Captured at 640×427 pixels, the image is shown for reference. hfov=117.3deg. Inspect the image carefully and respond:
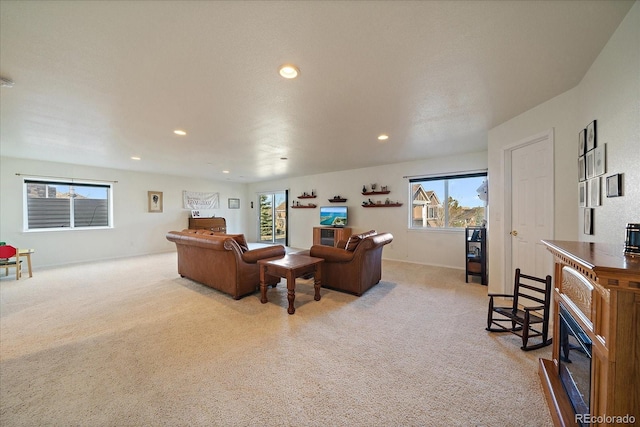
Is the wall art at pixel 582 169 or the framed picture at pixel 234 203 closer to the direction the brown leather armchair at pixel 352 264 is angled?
the framed picture

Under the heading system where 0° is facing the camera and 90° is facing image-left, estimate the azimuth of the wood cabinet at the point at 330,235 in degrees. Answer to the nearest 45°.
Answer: approximately 0°

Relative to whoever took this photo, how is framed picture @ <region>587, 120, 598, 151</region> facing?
facing to the left of the viewer

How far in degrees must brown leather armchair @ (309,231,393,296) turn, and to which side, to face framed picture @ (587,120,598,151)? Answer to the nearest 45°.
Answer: approximately 180°

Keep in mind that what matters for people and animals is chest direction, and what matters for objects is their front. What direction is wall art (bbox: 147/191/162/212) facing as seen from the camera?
toward the camera

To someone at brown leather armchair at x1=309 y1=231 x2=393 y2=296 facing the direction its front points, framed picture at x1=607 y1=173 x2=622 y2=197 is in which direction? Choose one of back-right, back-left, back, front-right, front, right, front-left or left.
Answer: back

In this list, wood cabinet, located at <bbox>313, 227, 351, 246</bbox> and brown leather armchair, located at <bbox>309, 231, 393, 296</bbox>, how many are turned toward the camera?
1

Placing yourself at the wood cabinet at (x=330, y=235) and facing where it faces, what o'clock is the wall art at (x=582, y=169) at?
The wall art is roughly at 11 o'clock from the wood cabinet.

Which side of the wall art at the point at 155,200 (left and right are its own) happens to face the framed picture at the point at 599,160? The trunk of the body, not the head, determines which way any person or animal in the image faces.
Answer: front

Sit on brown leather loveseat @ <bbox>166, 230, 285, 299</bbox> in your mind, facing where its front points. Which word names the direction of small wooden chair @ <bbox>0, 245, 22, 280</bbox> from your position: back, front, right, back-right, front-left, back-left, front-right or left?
left

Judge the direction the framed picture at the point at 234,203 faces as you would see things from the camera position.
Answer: facing the viewer

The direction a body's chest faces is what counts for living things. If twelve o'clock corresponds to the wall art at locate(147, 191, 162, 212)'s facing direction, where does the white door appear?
The white door is roughly at 11 o'clock from the wall art.

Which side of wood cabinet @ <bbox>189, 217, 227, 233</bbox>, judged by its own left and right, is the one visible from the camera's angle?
front

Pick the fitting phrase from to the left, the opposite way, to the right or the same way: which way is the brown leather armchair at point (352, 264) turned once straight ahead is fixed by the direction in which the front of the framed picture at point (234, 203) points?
the opposite way

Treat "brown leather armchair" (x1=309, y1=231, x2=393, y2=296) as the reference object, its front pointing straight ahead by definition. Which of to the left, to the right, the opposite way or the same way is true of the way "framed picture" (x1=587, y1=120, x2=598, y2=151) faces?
the same way

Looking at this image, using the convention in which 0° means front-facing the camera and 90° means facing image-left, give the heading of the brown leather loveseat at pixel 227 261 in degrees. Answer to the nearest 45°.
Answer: approximately 225°

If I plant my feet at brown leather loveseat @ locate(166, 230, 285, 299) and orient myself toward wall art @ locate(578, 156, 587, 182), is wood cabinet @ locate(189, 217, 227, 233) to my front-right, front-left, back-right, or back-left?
back-left
